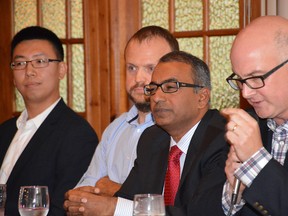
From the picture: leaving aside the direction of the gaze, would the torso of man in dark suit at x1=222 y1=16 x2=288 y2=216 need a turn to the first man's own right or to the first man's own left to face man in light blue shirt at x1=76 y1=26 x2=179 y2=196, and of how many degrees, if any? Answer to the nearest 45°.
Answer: approximately 90° to the first man's own right

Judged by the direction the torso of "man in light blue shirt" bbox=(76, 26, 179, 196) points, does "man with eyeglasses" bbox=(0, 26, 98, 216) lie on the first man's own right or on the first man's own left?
on the first man's own right

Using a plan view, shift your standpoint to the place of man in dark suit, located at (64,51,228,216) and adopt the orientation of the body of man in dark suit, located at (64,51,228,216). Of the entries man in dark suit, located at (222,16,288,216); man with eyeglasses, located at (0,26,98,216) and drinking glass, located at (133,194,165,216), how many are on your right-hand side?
1

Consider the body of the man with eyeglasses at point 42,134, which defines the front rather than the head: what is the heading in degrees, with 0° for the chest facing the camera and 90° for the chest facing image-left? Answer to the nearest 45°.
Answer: approximately 45°

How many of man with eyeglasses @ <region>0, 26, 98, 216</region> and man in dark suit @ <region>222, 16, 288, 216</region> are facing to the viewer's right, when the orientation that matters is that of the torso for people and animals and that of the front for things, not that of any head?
0

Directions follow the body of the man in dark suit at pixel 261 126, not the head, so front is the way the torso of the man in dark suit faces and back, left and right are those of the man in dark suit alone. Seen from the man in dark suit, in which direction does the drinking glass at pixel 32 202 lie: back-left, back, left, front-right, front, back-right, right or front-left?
front-right

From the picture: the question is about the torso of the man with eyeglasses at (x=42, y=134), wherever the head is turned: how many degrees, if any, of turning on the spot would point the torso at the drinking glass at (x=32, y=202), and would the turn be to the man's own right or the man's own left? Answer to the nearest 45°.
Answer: approximately 45° to the man's own left
